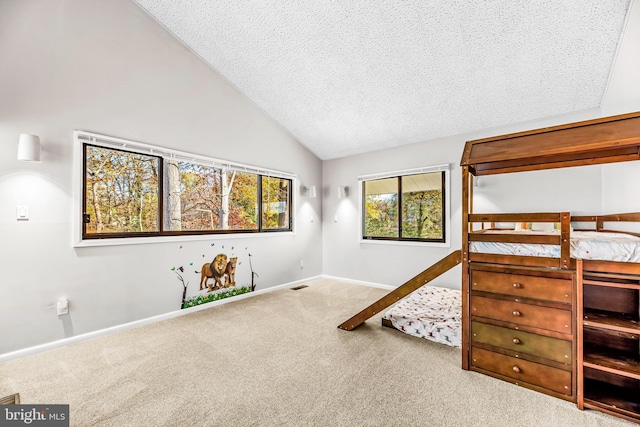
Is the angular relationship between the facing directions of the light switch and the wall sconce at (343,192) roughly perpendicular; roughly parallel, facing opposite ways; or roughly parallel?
roughly perpendicular

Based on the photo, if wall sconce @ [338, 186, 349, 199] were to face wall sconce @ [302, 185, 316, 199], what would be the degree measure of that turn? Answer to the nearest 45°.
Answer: approximately 45° to its right

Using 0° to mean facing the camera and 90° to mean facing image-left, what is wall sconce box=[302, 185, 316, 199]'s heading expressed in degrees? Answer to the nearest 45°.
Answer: approximately 315°

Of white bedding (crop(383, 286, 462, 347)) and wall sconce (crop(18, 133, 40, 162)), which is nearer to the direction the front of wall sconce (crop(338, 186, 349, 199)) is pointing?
the wall sconce

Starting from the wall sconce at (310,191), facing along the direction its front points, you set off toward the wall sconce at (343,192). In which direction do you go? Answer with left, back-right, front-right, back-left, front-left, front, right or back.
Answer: front-left

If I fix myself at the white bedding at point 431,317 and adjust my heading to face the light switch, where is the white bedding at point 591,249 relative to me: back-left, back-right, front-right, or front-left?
back-left

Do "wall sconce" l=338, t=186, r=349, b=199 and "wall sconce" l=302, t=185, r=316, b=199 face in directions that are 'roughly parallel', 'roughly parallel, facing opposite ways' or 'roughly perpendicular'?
roughly perpendicular

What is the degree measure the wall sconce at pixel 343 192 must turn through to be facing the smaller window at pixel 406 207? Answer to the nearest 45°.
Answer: approximately 90° to its left

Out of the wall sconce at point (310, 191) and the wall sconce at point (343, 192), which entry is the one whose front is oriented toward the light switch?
the wall sconce at point (343, 192)

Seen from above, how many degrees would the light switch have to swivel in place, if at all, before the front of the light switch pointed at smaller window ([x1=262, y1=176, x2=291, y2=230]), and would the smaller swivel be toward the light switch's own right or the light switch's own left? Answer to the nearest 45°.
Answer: approximately 90° to the light switch's own left

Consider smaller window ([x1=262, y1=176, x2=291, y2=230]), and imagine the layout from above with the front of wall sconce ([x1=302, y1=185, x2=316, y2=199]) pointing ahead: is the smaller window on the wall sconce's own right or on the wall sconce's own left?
on the wall sconce's own right
